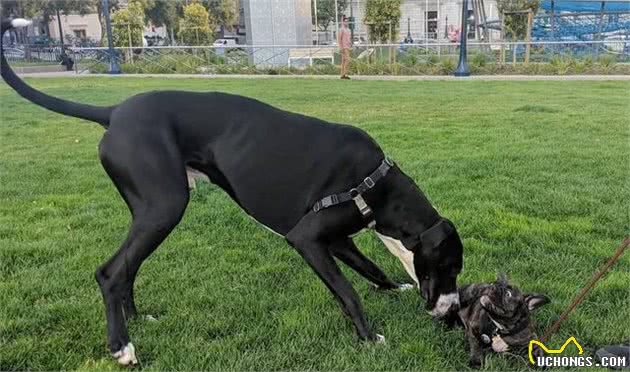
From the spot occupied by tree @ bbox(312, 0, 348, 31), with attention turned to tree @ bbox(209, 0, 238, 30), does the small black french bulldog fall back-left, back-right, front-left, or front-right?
back-left

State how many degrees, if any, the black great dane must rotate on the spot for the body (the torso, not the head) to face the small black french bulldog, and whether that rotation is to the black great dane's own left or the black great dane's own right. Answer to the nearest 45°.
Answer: approximately 45° to the black great dane's own right

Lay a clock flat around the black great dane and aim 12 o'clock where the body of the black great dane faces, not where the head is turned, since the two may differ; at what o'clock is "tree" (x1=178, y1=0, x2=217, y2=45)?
The tree is roughly at 9 o'clock from the black great dane.

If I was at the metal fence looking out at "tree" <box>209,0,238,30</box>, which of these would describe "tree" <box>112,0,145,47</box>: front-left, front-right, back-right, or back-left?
front-left

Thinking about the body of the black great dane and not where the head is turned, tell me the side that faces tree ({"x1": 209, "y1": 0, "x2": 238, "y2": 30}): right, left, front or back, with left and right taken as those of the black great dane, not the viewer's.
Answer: left

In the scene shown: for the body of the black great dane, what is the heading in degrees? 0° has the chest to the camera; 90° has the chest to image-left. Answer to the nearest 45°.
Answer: approximately 270°

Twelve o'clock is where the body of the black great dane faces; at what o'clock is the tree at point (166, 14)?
The tree is roughly at 9 o'clock from the black great dane.

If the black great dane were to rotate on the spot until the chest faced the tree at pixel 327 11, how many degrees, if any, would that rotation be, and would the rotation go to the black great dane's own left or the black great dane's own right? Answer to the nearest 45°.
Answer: approximately 90° to the black great dane's own left
